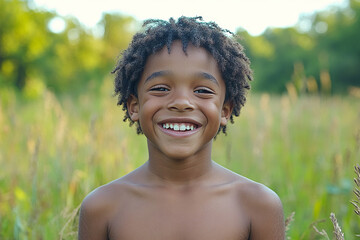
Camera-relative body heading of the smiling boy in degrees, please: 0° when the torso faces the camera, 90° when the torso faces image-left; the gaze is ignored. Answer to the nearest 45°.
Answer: approximately 0°
